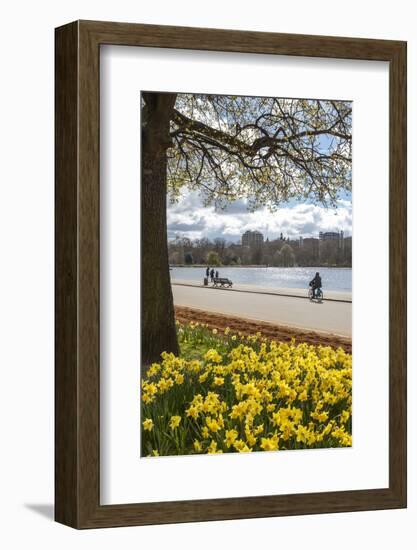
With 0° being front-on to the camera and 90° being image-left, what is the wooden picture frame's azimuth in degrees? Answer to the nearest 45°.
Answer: approximately 315°
